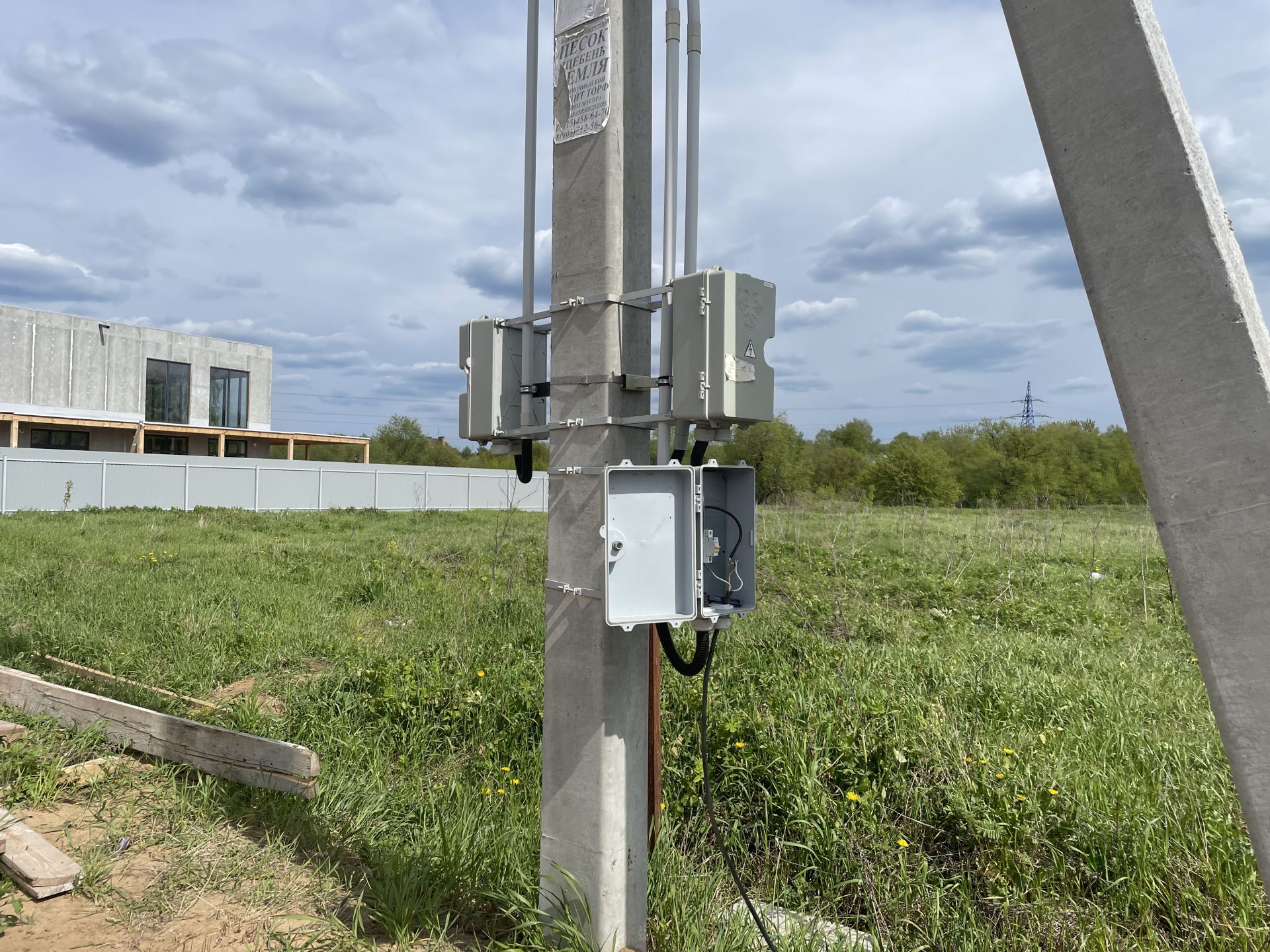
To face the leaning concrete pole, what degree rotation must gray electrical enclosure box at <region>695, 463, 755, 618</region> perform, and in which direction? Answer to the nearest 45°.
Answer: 0° — it already faces it

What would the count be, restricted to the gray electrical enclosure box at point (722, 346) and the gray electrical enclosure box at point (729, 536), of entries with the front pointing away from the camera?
0

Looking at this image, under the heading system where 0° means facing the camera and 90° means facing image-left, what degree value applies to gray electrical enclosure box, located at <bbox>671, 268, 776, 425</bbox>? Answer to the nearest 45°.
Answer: approximately 315°

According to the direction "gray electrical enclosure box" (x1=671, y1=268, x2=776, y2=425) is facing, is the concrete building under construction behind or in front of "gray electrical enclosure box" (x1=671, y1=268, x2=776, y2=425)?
behind

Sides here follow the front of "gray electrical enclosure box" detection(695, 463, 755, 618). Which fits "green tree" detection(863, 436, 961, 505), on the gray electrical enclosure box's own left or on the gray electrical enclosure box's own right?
on the gray electrical enclosure box's own left

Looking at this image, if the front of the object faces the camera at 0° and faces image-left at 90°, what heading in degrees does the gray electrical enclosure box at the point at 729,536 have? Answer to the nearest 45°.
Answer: approximately 315°
